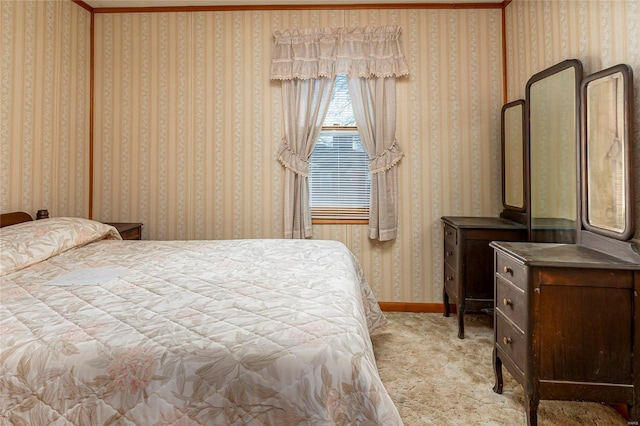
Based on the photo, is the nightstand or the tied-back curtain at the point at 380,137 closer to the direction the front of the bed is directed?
the tied-back curtain

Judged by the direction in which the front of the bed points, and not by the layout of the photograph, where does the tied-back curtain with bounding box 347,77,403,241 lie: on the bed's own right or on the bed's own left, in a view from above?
on the bed's own left

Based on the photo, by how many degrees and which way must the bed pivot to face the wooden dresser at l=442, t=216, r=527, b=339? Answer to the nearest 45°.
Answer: approximately 45° to its left

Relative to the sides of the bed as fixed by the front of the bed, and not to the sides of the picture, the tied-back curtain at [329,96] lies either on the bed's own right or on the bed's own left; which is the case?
on the bed's own left

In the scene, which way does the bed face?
to the viewer's right

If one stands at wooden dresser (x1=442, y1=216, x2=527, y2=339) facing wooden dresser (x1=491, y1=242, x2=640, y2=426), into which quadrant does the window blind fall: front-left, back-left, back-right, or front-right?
back-right

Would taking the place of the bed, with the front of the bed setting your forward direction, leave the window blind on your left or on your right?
on your left

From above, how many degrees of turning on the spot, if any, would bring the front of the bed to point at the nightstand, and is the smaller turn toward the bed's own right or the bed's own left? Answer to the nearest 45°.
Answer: approximately 90° to the bed's own left

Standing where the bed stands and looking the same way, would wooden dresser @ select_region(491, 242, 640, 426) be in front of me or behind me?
in front
